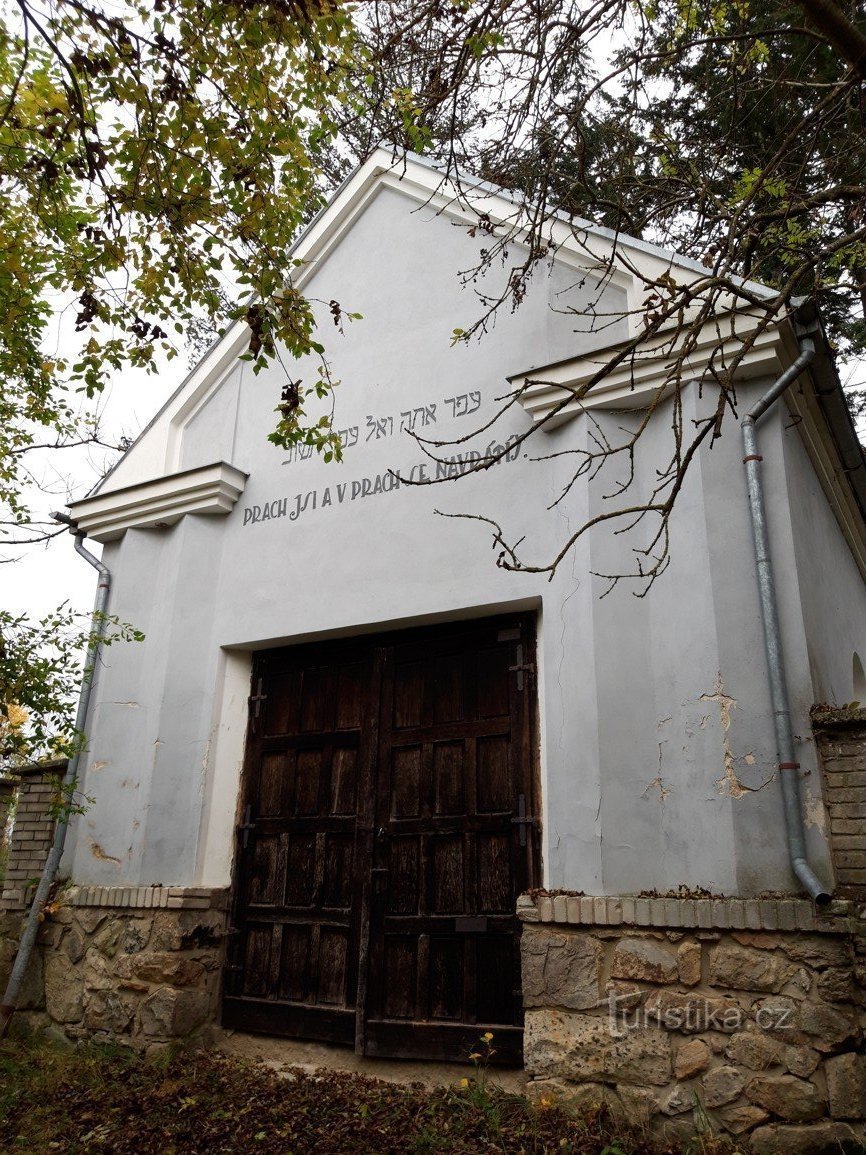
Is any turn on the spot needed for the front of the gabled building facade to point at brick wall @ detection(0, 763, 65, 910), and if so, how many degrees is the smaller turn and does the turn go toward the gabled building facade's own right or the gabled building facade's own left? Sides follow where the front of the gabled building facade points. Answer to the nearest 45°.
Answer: approximately 90° to the gabled building facade's own right

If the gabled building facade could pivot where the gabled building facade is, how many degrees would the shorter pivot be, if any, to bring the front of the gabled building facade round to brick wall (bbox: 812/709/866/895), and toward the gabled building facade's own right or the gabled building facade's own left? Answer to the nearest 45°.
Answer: approximately 90° to the gabled building facade's own left

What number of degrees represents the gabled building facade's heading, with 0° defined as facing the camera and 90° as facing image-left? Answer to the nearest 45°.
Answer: approximately 45°
